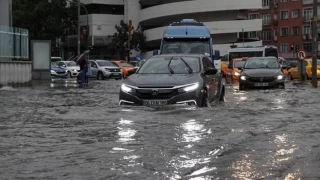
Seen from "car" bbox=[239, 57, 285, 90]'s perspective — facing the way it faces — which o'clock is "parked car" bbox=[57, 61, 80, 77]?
"parked car" bbox=[57, 61, 80, 77] is roughly at 5 o'clock from "car" bbox=[239, 57, 285, 90].

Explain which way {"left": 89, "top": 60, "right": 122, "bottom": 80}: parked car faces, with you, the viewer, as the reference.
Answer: facing the viewer and to the right of the viewer

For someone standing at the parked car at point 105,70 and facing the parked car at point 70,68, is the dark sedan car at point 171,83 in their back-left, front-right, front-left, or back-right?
back-left

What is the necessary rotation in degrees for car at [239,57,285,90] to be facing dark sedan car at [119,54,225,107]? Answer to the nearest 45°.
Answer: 0° — it already faces it

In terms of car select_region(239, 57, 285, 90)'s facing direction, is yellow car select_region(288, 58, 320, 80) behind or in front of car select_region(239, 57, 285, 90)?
behind

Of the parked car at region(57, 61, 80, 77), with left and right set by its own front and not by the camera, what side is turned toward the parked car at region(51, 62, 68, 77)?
right

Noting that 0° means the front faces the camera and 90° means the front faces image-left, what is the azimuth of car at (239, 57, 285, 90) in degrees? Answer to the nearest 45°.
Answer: approximately 0°
